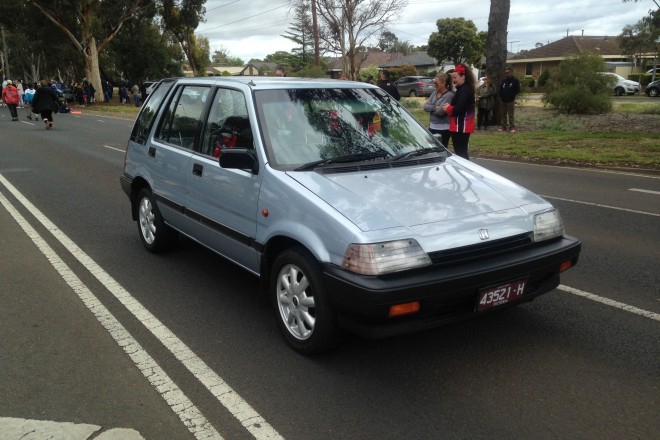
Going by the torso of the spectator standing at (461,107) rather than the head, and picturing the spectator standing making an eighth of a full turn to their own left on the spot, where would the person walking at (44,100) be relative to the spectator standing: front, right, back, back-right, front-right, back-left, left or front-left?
right

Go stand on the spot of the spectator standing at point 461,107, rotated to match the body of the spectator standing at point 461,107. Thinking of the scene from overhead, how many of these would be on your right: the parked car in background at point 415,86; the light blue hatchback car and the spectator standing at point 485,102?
2

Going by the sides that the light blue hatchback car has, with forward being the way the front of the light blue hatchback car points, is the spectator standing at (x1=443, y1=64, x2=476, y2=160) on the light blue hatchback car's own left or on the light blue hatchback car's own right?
on the light blue hatchback car's own left

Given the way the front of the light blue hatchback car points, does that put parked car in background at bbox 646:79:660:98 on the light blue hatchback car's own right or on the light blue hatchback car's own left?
on the light blue hatchback car's own left

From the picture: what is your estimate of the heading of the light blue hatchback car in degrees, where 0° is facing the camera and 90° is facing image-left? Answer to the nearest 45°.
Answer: approximately 315°

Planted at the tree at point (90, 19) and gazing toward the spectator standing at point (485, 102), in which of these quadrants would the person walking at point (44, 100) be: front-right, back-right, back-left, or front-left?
front-right
